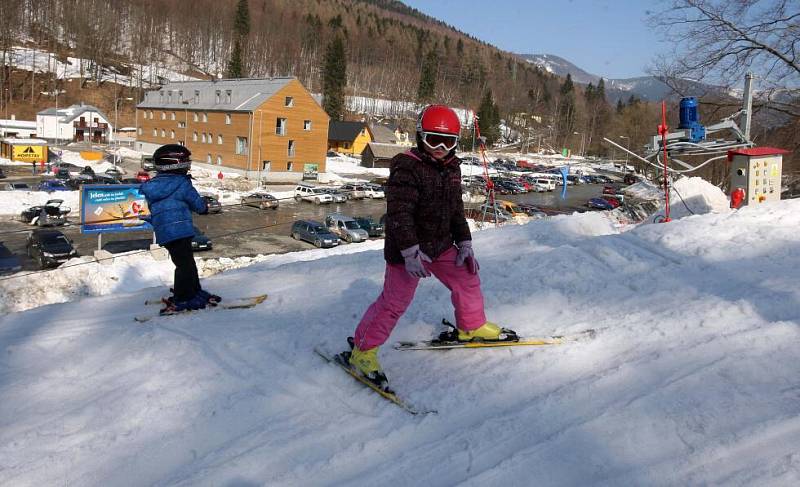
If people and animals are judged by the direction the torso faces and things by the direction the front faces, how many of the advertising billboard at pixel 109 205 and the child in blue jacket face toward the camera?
1

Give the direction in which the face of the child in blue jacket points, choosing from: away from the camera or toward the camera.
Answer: away from the camera

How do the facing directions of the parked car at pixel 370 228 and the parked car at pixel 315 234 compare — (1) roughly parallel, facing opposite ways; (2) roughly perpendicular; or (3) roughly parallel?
roughly parallel

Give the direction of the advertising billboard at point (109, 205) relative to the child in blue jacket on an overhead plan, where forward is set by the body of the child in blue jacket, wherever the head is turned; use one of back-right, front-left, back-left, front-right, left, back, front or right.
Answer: front-left

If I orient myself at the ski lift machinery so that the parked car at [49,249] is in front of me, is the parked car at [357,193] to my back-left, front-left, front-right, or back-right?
front-right

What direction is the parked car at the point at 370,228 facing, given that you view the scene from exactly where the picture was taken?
facing the viewer and to the right of the viewer

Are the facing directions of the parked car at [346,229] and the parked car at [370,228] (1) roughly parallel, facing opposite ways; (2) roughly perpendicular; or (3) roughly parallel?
roughly parallel

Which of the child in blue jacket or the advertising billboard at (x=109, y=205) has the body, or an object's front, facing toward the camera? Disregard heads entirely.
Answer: the advertising billboard

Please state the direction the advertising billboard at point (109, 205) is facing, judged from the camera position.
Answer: facing the viewer

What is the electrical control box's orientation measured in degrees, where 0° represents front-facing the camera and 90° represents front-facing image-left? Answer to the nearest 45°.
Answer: approximately 315°

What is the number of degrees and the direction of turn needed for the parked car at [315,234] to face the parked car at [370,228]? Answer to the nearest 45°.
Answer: approximately 90° to its left

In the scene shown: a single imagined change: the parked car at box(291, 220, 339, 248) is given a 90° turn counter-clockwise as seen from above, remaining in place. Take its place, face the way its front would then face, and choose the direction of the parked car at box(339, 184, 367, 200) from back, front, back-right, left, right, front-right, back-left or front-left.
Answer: front-left

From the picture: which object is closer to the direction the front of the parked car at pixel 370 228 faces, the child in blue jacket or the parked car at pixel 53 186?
the child in blue jacket

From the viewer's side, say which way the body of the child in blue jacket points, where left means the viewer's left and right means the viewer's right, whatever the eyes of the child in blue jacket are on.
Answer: facing away from the viewer and to the right of the viewer

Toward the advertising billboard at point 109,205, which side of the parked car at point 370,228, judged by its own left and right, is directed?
right
